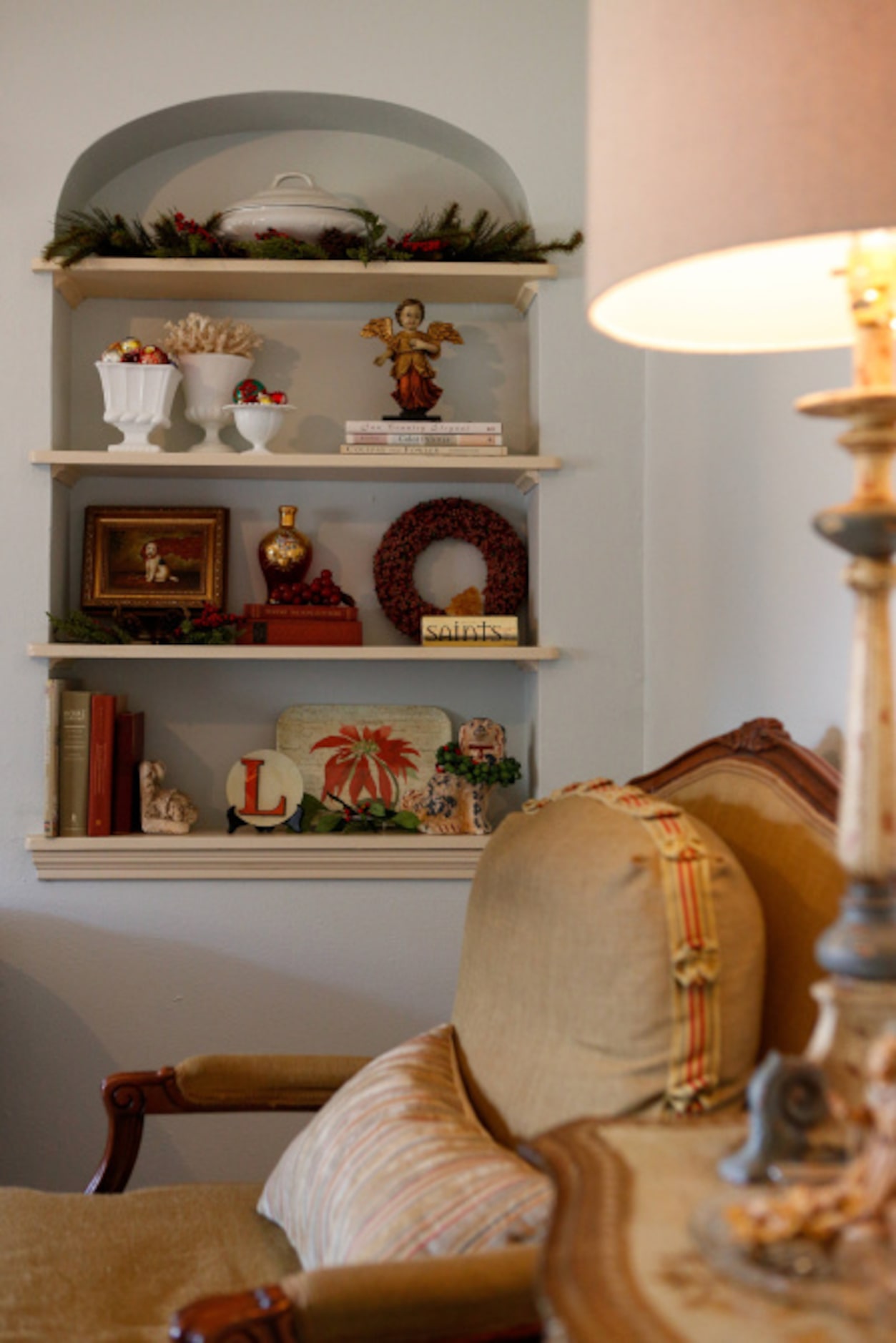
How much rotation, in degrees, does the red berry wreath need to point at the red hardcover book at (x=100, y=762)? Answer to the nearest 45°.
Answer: approximately 90° to its right

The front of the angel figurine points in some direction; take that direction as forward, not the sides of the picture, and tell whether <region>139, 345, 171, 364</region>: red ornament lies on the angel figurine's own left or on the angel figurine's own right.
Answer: on the angel figurine's own right

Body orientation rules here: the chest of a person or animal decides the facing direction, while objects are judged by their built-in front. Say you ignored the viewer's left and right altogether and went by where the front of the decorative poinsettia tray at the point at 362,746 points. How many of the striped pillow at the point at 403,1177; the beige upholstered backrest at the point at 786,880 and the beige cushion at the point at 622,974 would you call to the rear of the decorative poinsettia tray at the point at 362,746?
0

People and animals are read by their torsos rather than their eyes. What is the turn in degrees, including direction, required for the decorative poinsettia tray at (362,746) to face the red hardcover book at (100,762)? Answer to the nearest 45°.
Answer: approximately 90° to its right

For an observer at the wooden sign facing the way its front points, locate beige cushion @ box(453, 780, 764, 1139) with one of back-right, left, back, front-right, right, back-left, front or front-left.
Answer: front

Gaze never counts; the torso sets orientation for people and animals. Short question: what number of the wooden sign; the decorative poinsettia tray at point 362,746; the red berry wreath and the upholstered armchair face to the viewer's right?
0

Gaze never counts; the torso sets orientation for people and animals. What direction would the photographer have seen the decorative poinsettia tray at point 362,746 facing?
facing the viewer

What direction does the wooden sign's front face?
toward the camera

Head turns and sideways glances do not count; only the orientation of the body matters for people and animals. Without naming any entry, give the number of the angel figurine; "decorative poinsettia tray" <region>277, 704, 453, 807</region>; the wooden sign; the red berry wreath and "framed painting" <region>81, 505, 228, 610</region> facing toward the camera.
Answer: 5

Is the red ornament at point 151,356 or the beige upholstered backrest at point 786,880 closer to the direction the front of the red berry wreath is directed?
the beige upholstered backrest

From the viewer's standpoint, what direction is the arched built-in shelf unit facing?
toward the camera

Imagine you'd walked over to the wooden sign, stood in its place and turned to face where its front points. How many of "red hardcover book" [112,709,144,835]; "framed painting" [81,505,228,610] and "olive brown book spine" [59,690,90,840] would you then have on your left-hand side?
0

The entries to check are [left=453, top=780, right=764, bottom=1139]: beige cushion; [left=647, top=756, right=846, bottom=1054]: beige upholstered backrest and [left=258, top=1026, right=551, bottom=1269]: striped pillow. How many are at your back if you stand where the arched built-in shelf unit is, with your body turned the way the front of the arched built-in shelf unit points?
0

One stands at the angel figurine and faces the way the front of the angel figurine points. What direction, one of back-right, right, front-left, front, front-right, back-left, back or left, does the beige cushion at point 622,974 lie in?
front
